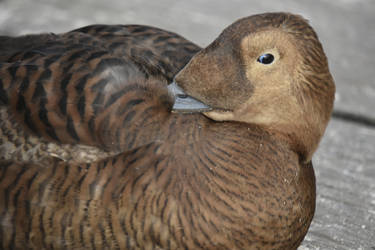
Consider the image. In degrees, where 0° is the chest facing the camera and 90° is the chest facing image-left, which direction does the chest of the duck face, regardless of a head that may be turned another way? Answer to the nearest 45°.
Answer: approximately 270°
